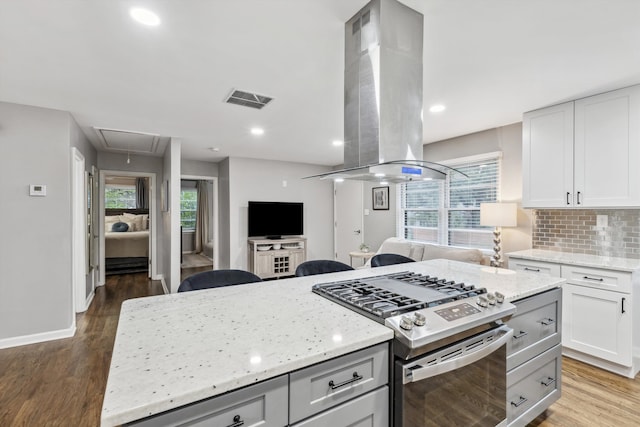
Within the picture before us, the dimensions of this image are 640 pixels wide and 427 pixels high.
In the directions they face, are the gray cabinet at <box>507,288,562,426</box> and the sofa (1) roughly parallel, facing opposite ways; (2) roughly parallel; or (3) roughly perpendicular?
roughly perpendicular

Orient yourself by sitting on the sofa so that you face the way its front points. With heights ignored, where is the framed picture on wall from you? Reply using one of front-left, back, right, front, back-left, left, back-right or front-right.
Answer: right

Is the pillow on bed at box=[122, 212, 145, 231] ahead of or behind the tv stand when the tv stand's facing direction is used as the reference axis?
behind

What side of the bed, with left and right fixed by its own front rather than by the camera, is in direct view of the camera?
front

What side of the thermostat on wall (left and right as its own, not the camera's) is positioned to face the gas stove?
front

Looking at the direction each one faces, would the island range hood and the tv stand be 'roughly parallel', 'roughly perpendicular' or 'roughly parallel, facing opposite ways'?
roughly parallel

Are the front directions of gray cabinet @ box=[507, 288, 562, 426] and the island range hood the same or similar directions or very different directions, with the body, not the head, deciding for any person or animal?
same or similar directions

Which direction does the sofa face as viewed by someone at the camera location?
facing the viewer and to the left of the viewer

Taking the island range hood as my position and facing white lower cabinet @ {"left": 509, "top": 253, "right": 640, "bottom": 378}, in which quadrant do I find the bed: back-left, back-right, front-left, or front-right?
back-left

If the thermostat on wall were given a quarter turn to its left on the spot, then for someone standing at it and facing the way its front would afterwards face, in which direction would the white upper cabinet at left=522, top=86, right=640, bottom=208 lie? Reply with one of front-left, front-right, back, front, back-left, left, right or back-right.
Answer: front-right

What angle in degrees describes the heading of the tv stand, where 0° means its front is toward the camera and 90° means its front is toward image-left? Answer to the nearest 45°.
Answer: approximately 315°

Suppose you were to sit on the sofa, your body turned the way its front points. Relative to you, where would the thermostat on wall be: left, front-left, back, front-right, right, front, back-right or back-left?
front

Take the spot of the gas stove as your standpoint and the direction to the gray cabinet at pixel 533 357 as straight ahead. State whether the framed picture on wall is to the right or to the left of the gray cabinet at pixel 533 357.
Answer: left
